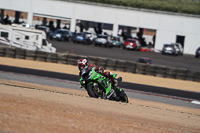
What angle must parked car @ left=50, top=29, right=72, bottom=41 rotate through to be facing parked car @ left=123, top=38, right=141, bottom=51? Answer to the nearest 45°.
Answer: approximately 135° to its left

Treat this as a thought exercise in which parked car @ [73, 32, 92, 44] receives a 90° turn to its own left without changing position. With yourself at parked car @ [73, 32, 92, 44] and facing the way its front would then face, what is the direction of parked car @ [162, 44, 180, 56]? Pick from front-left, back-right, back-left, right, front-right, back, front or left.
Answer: front-left

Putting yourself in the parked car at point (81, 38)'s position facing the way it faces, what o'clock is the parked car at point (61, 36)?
the parked car at point (61, 36) is roughly at 2 o'clock from the parked car at point (81, 38).

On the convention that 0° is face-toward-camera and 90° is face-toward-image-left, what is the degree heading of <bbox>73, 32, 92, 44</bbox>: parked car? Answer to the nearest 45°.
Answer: approximately 45°

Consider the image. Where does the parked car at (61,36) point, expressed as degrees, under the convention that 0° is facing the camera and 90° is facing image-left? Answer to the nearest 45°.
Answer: approximately 45°

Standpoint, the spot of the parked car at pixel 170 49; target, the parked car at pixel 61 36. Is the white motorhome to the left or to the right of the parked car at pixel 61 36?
left

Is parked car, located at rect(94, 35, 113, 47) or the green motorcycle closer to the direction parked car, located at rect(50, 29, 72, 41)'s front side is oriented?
the green motorcycle

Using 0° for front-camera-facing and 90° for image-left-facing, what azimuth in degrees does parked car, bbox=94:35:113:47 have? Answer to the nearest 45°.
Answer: approximately 45°

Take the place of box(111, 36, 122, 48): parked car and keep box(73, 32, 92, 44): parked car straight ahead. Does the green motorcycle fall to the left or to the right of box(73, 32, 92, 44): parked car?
left

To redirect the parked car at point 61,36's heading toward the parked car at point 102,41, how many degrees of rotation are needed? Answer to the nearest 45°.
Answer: approximately 135° to its left
